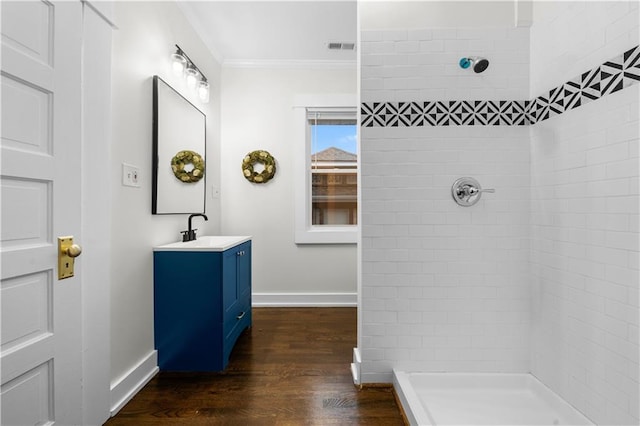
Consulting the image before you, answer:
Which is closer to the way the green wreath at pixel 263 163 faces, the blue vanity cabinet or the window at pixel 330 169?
the blue vanity cabinet

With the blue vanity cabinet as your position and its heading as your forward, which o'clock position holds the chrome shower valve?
The chrome shower valve is roughly at 1 o'clock from the blue vanity cabinet.

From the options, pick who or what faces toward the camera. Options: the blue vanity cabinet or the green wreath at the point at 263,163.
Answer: the green wreath

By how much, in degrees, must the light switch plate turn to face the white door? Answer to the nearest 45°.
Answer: approximately 45° to its right

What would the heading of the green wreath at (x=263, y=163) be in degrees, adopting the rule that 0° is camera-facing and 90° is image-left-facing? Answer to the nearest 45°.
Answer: approximately 0°

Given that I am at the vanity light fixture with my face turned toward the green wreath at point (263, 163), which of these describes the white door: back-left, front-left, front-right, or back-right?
back-right

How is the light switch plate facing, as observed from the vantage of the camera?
facing the viewer and to the right of the viewer

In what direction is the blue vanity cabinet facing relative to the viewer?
to the viewer's right

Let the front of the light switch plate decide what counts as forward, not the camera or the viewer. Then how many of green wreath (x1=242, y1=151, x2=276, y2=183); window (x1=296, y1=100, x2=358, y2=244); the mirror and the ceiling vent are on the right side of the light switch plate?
0

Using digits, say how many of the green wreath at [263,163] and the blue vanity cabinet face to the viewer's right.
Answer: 1

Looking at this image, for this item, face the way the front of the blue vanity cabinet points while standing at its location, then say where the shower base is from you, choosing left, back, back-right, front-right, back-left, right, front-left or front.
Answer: front-right

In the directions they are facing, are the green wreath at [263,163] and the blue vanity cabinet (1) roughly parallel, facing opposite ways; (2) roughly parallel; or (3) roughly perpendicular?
roughly perpendicular

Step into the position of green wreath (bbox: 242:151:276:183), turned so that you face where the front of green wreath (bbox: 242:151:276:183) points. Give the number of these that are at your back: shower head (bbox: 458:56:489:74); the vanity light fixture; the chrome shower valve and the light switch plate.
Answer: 0
